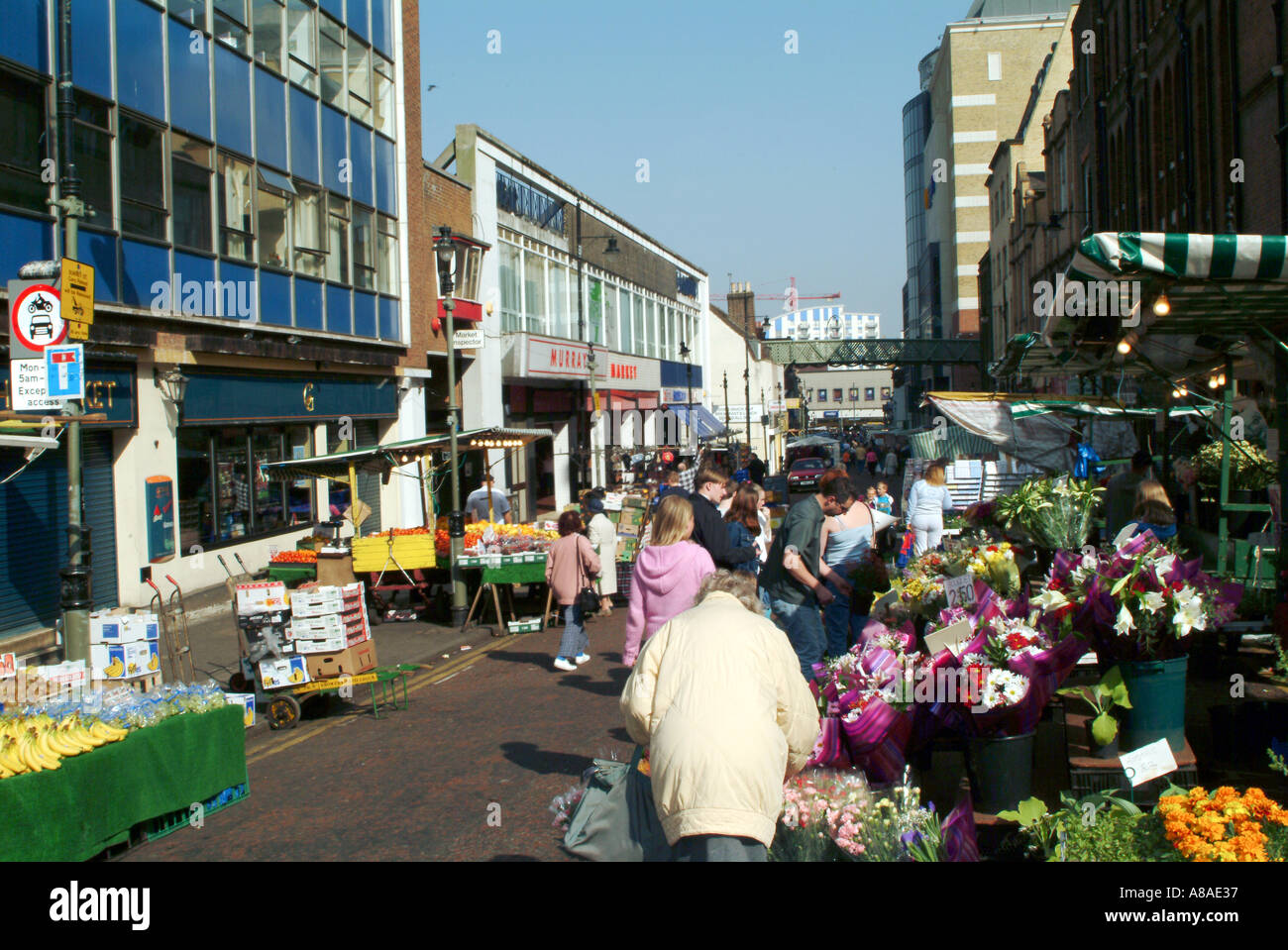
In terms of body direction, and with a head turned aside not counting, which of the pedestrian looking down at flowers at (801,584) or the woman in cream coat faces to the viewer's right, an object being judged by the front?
the pedestrian looking down at flowers

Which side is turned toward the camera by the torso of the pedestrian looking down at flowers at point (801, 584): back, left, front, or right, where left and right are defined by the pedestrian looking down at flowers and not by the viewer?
right

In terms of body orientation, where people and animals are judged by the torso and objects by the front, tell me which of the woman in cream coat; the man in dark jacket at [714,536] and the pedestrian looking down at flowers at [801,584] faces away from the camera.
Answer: the woman in cream coat

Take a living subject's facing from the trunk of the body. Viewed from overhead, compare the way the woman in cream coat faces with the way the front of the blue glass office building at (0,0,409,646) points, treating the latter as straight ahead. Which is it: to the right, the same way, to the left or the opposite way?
to the left

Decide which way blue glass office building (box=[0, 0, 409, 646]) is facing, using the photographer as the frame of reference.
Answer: facing the viewer and to the right of the viewer

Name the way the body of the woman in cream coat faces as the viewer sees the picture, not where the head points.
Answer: away from the camera

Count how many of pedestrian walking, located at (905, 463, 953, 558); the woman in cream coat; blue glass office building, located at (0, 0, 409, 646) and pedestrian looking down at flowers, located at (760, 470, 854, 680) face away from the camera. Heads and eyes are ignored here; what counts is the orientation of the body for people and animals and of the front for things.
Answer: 2

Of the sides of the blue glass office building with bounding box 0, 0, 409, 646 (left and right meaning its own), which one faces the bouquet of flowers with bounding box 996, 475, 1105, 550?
front

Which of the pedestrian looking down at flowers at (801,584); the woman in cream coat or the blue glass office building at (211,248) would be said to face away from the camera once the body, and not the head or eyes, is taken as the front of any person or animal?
the woman in cream coat

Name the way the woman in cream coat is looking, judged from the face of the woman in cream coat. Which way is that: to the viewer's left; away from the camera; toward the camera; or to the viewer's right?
away from the camera

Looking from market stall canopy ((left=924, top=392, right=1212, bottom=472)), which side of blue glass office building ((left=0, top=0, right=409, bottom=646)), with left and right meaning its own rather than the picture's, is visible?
front

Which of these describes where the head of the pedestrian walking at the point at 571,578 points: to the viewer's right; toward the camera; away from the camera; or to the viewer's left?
away from the camera

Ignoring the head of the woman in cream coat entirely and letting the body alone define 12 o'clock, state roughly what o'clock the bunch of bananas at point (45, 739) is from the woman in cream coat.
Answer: The bunch of bananas is roughly at 10 o'clock from the woman in cream coat.

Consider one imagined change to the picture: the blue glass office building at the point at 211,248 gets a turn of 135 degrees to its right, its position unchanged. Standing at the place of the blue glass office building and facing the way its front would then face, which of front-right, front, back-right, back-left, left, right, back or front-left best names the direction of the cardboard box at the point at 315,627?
left
